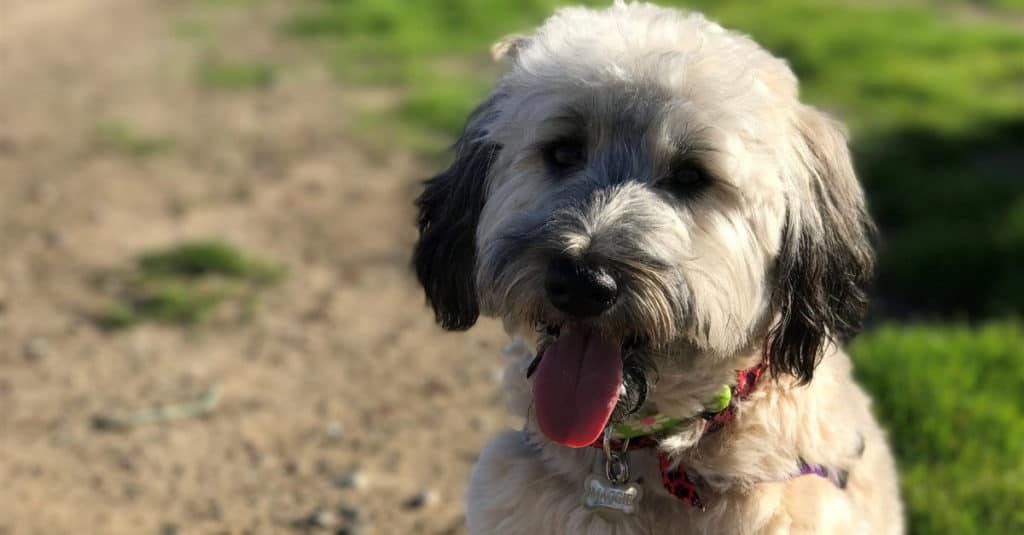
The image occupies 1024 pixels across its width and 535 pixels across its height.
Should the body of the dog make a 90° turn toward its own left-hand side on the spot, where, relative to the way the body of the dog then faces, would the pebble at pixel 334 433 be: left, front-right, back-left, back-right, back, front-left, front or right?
back

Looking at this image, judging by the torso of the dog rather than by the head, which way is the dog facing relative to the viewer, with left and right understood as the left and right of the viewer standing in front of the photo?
facing the viewer and to the left of the viewer

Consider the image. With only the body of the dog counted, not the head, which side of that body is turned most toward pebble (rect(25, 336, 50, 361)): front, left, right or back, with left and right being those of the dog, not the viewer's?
right

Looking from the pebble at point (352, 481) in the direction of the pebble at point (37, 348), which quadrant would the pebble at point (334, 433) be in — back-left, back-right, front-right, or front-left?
front-right
